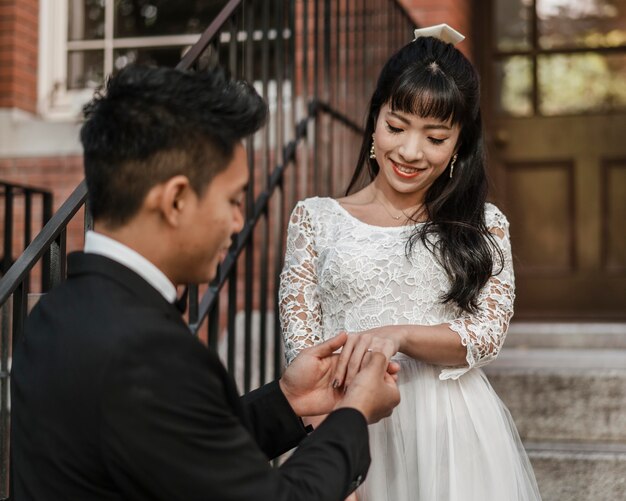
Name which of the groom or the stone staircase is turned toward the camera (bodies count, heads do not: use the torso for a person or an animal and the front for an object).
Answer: the stone staircase

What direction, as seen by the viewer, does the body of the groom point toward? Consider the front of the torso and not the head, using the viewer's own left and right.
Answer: facing away from the viewer and to the right of the viewer

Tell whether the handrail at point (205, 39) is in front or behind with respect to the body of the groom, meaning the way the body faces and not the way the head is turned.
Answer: in front

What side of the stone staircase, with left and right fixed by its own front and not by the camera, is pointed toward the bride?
front

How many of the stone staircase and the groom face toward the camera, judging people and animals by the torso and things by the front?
1

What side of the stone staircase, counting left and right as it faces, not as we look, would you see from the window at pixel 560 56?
back

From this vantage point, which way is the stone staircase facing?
toward the camera

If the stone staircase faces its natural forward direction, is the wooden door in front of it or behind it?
behind

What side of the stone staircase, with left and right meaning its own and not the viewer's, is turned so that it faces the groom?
front

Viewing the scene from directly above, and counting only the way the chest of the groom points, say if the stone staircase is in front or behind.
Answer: in front
